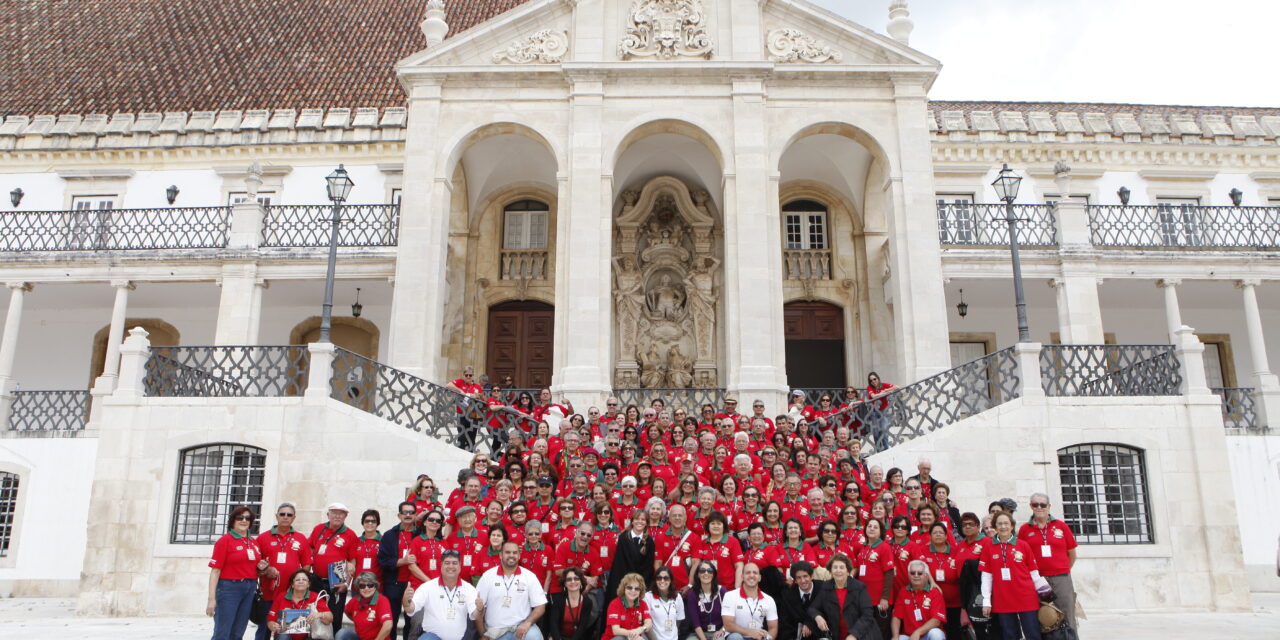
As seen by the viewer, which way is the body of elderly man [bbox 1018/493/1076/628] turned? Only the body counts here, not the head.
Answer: toward the camera

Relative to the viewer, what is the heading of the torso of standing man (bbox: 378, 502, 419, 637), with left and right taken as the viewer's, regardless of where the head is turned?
facing the viewer and to the right of the viewer

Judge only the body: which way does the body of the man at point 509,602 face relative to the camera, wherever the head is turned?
toward the camera

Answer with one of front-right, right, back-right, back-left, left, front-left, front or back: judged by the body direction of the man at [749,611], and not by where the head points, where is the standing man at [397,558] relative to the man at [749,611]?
right

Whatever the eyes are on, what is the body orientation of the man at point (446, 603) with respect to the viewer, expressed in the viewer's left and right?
facing the viewer

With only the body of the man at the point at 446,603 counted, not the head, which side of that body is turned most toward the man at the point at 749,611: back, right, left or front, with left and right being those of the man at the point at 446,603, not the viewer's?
left

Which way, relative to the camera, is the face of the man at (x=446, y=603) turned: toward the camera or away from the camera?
toward the camera

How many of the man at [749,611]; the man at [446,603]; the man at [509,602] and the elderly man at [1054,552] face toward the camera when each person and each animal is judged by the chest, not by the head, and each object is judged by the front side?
4

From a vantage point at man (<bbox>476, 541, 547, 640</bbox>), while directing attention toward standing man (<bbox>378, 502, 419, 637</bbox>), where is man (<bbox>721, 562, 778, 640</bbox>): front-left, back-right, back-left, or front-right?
back-right

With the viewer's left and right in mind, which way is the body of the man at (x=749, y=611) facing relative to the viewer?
facing the viewer

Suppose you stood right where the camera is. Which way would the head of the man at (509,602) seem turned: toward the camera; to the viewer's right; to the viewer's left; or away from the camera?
toward the camera

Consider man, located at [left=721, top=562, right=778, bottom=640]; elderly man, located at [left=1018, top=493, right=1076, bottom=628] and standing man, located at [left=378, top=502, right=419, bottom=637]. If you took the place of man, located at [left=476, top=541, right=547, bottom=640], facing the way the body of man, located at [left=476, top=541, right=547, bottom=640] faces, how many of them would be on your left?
2

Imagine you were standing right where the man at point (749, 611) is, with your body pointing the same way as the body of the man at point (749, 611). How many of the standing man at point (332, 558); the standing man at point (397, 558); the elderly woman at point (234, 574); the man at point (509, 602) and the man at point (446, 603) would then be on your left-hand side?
0

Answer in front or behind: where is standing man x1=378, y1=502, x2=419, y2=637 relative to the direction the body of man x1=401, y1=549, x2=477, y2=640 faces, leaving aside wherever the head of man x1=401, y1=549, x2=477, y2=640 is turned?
behind

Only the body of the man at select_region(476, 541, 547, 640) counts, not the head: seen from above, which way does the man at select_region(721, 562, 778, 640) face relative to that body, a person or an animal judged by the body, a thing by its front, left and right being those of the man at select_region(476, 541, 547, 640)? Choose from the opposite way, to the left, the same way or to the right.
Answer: the same way

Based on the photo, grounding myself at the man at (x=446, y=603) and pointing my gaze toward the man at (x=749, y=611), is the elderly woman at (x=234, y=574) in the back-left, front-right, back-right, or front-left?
back-left
